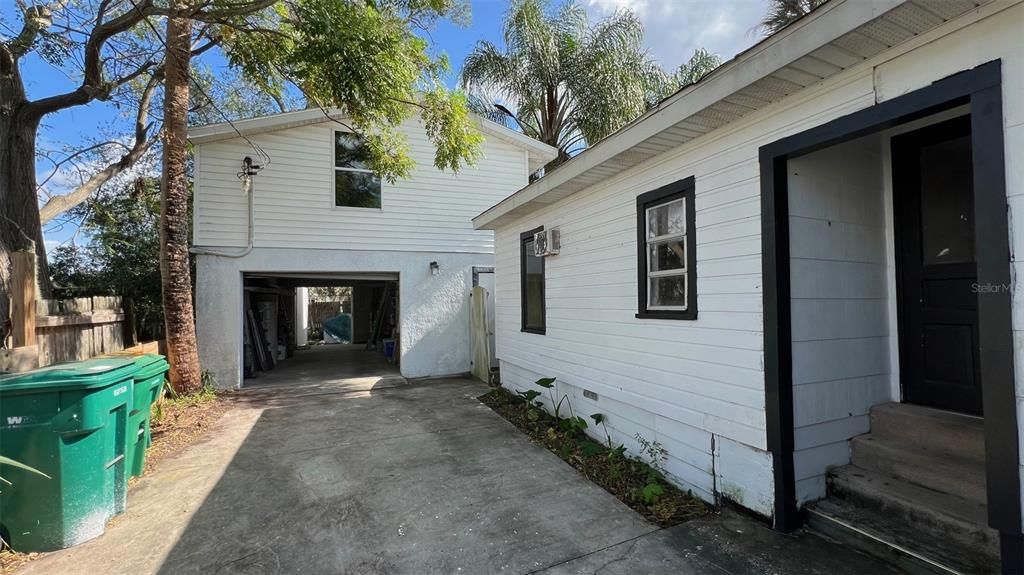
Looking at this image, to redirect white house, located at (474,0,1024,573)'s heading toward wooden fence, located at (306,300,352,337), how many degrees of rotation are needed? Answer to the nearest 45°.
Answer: approximately 90° to its right

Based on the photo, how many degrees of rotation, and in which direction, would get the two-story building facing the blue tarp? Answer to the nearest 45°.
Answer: approximately 180°

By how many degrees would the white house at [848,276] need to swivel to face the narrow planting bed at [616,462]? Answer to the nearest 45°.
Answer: approximately 45° to its right

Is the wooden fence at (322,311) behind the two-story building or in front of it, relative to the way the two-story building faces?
behind

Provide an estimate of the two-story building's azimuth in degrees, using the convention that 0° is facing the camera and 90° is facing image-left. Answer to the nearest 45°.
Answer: approximately 0°

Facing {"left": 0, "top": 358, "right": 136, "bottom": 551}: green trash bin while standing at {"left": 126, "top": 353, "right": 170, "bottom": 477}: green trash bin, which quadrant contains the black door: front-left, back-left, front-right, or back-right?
front-left

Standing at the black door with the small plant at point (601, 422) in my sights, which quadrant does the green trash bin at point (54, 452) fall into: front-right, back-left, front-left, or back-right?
front-left

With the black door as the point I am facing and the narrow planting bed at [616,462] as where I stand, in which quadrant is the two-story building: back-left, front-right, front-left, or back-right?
back-left

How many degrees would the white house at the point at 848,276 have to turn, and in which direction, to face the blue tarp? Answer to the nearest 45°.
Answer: approximately 90° to its right

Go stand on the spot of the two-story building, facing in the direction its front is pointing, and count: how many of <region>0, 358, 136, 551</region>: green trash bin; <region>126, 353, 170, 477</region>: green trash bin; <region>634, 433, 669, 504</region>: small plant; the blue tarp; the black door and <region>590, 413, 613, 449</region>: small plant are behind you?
1

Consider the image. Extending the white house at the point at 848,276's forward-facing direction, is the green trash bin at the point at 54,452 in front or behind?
in front

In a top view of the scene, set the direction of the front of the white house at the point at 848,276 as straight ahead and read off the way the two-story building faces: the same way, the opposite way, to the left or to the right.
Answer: to the left

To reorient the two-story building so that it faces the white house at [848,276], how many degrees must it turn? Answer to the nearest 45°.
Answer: approximately 45° to its left

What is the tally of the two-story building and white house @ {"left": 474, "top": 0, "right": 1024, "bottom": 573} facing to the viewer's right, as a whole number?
0

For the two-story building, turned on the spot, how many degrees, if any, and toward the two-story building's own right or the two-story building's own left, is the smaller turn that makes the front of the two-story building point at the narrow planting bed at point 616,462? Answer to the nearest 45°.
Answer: approximately 45° to the two-story building's own left

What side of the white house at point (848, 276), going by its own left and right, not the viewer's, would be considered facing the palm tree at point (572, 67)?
right

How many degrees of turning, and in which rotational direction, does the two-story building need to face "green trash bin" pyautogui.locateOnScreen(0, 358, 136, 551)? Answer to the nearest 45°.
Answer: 0° — it already faces it

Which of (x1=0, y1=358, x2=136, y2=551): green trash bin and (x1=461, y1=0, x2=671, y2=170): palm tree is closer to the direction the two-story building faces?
the green trash bin

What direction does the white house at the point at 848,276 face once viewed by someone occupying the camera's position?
facing the viewer and to the left of the viewer
